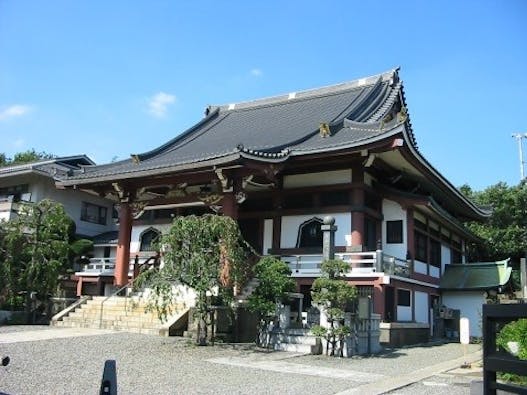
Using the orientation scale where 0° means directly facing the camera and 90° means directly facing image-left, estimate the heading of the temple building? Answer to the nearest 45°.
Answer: approximately 45°

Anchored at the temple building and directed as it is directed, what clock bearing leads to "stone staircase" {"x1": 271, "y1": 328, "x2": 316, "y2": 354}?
The stone staircase is roughly at 11 o'clock from the temple building.

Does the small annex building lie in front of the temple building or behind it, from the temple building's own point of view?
behind

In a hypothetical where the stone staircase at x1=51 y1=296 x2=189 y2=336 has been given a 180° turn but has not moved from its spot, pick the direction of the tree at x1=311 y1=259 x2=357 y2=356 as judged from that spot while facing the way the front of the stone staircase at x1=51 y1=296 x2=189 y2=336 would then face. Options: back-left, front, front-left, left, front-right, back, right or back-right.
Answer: right

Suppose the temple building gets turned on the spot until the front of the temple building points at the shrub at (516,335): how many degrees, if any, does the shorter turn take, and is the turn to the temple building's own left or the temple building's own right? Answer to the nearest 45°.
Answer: approximately 45° to the temple building's own left

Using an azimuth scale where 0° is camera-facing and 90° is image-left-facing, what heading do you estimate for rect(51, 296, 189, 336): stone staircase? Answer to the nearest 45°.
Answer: approximately 45°

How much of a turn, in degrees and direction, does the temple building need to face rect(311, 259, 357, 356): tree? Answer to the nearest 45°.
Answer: approximately 45° to its left

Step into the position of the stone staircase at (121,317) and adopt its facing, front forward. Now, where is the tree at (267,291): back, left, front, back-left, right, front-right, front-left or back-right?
left

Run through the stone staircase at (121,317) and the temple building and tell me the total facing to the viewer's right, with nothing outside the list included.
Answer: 0

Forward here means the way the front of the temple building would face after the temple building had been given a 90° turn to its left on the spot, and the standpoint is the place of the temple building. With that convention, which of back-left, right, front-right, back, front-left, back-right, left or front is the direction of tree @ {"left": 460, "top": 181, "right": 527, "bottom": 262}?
left

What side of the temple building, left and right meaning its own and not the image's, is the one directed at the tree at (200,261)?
front

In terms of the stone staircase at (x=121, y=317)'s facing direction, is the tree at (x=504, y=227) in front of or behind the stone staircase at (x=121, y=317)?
behind

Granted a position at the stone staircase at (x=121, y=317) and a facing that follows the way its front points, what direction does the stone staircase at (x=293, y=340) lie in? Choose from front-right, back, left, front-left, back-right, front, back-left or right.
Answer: left
